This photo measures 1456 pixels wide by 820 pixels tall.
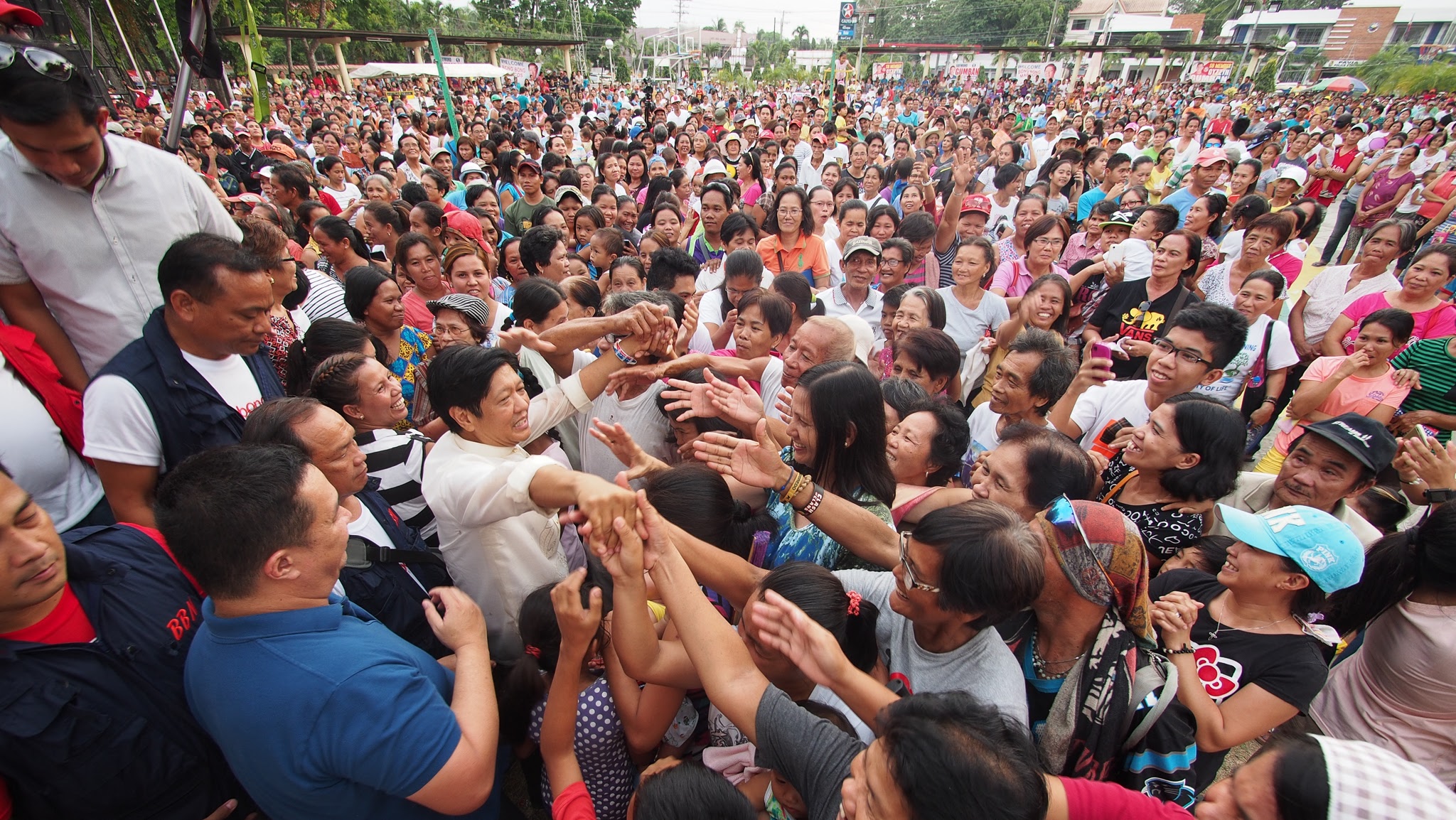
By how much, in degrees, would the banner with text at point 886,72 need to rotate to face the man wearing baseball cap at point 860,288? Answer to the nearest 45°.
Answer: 0° — it already faces them

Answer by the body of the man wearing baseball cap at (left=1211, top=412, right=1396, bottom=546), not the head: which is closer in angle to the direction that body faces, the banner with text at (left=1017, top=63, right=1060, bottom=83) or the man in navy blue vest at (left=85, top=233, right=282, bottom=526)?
the man in navy blue vest

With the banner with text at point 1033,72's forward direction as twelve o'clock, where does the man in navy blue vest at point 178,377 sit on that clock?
The man in navy blue vest is roughly at 12 o'clock from the banner with text.

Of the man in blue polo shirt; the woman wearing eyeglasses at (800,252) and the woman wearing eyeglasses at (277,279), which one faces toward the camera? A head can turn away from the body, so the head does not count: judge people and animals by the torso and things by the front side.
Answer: the woman wearing eyeglasses at (800,252)

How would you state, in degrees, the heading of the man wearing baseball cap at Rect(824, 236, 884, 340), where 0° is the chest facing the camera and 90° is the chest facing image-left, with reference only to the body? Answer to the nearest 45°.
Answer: approximately 0°

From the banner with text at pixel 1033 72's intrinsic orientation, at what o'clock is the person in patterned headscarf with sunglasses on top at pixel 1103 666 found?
The person in patterned headscarf with sunglasses on top is roughly at 12 o'clock from the banner with text.

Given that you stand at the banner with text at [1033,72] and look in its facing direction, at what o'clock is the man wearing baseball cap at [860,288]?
The man wearing baseball cap is roughly at 12 o'clock from the banner with text.

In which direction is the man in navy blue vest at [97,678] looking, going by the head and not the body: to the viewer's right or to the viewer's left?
to the viewer's right

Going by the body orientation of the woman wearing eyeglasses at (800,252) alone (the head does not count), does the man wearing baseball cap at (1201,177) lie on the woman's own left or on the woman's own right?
on the woman's own left

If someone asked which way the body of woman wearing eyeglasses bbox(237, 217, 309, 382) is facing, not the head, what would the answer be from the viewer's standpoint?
to the viewer's right

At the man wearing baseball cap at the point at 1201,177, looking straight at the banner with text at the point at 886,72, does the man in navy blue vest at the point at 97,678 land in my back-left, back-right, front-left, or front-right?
back-left
